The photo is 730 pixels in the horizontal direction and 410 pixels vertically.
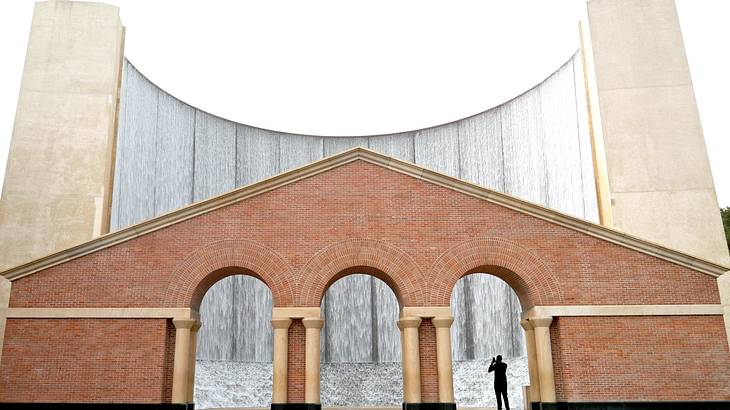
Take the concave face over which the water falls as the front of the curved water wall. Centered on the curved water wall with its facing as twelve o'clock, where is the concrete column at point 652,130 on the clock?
The concrete column is roughly at 10 o'clock from the curved water wall.

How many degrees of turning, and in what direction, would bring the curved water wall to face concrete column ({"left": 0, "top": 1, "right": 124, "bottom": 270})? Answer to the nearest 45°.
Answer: approximately 45° to its right

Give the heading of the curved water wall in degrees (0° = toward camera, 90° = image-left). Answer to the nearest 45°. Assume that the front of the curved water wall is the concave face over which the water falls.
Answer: approximately 0°

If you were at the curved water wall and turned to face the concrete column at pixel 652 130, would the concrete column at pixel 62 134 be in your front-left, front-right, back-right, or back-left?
back-right
